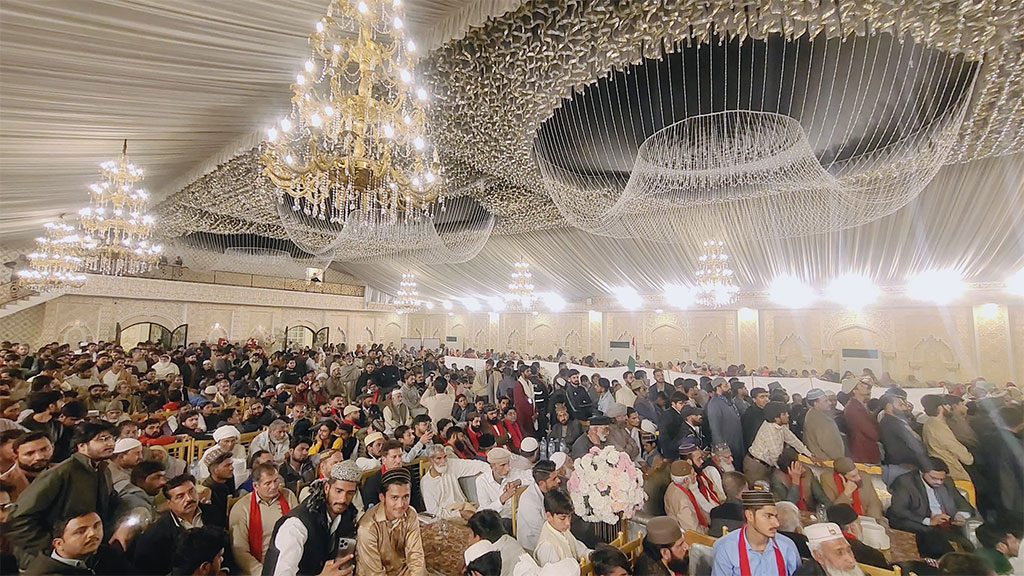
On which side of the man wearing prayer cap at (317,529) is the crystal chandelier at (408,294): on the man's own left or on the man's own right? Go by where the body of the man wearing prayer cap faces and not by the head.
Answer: on the man's own left

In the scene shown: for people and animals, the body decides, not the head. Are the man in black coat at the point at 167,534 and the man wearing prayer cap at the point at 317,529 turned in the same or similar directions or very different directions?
same or similar directions

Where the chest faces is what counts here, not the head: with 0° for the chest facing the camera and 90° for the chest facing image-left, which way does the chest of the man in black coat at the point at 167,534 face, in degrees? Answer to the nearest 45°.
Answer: approximately 315°

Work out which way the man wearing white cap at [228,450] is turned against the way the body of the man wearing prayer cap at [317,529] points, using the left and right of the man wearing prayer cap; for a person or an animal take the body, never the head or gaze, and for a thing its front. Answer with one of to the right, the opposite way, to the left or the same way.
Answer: the same way

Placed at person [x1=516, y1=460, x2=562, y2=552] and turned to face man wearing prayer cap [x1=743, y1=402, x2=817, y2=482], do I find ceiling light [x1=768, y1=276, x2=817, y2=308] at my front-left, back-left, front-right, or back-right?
front-left

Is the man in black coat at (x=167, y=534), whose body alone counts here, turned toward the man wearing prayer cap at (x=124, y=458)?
no

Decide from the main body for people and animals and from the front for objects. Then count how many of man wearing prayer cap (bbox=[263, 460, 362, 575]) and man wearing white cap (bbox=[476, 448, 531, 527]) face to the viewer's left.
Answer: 0

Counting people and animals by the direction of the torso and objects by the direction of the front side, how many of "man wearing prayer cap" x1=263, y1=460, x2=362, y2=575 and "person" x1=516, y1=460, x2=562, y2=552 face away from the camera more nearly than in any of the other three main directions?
0

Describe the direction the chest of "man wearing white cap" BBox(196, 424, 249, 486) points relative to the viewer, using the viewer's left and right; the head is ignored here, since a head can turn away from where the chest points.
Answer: facing the viewer and to the right of the viewer

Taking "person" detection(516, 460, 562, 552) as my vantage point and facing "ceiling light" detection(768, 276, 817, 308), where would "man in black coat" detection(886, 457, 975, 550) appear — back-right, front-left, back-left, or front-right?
front-right

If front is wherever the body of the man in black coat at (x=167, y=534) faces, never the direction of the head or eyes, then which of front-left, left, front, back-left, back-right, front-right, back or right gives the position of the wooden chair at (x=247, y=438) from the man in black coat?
back-left
